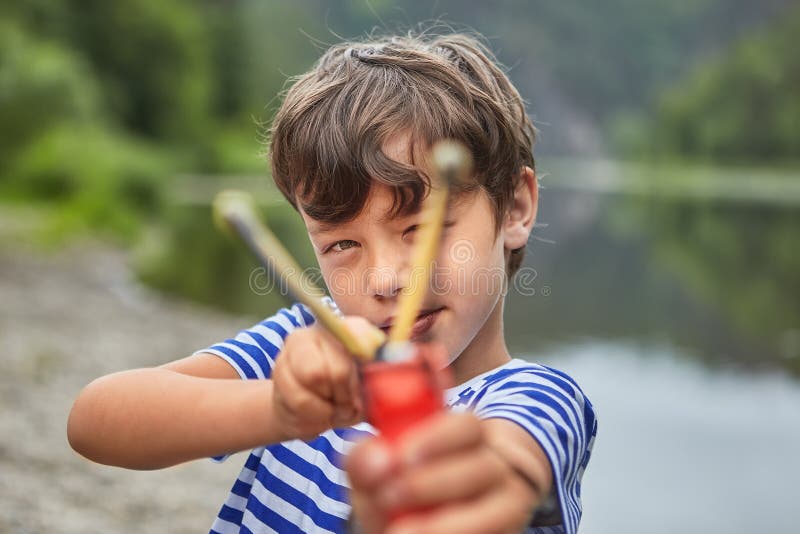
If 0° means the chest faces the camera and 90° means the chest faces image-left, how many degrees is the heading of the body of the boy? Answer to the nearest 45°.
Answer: approximately 45°
